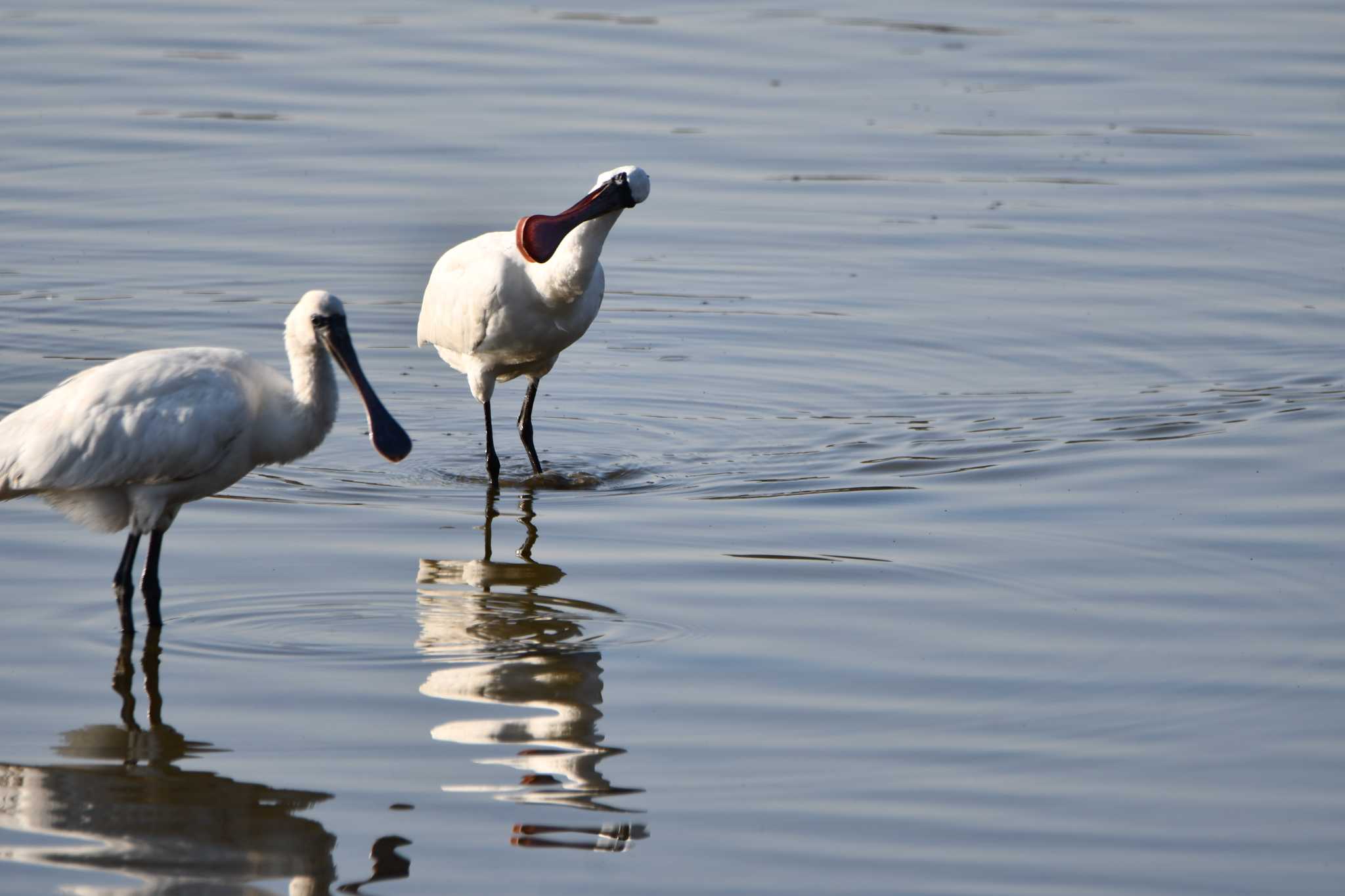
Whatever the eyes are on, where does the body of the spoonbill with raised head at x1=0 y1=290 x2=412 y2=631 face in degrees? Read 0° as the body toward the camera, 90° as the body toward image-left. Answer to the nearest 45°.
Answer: approximately 270°

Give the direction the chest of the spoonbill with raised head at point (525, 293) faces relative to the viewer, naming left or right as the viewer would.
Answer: facing the viewer and to the right of the viewer

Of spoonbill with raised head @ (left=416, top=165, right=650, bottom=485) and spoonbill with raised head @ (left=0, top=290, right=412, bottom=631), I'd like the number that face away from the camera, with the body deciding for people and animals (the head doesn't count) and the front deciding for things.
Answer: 0

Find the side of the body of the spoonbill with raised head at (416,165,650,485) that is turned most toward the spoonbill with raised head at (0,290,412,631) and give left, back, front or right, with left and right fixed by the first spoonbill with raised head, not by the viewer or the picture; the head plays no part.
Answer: right

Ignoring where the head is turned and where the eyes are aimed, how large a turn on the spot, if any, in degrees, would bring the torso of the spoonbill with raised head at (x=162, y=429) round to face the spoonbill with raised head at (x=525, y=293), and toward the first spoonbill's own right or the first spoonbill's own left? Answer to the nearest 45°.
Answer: approximately 45° to the first spoonbill's own left
